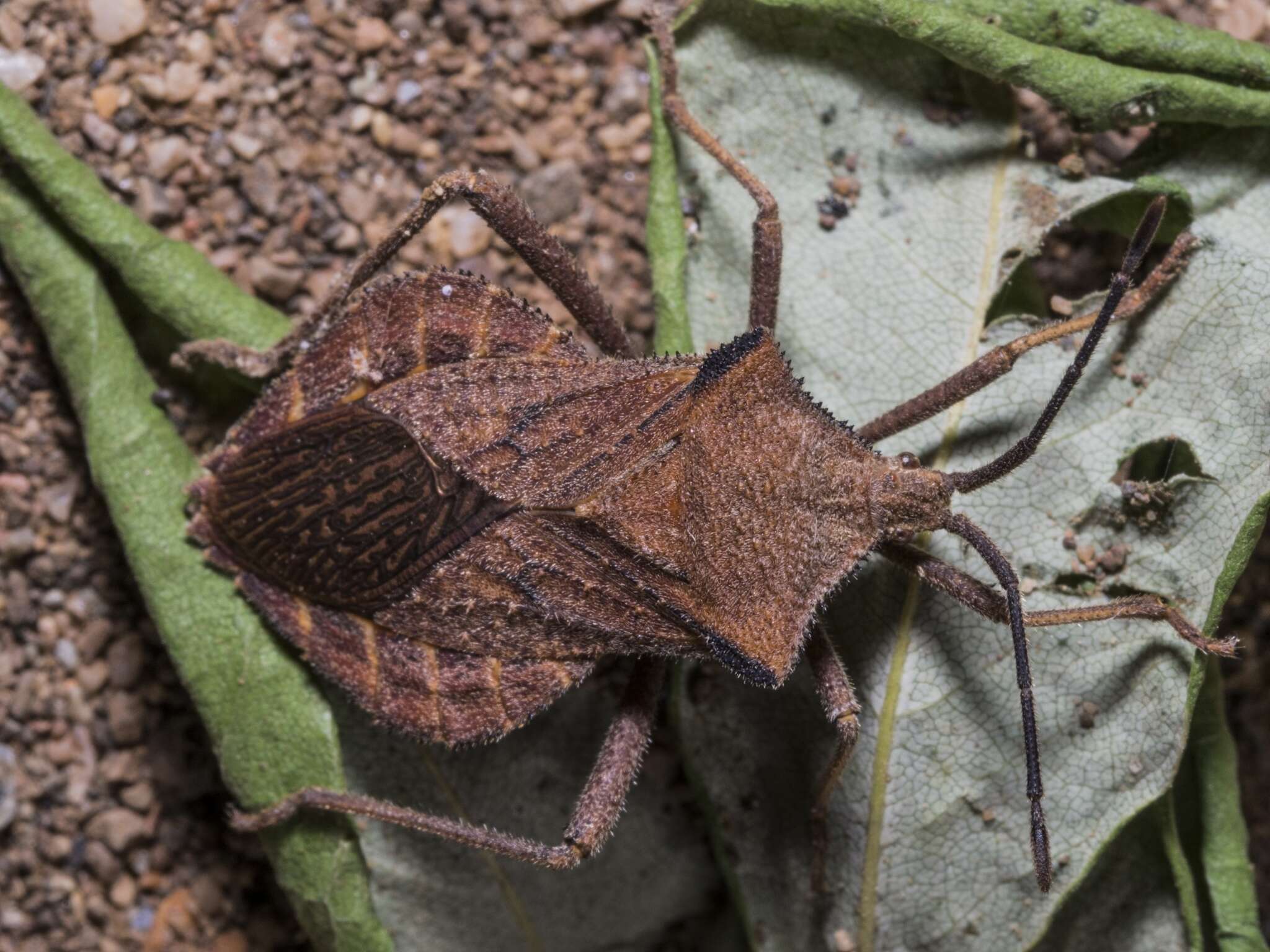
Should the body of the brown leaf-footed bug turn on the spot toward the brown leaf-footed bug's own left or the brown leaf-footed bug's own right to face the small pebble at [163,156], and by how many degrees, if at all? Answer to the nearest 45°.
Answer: approximately 135° to the brown leaf-footed bug's own left

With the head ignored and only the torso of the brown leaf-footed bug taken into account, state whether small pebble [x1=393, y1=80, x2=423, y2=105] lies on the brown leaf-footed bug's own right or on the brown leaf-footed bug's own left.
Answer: on the brown leaf-footed bug's own left

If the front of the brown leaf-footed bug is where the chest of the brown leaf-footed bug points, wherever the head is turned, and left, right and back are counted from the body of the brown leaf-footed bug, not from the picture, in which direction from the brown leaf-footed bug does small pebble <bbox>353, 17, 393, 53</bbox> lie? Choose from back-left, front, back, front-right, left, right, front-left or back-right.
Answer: back-left

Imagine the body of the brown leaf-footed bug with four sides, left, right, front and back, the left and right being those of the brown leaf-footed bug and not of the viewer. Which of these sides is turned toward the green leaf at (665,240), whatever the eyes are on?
left

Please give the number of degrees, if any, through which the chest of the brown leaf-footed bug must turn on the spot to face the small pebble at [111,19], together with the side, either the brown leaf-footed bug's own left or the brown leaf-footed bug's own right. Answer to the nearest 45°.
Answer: approximately 135° to the brown leaf-footed bug's own left

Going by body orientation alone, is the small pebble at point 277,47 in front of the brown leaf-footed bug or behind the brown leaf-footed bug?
behind

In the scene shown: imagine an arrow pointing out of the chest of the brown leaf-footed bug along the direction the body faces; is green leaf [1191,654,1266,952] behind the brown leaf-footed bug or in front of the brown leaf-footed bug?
in front

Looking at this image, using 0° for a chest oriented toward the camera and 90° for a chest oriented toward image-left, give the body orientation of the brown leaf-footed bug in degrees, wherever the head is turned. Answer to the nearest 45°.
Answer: approximately 270°
